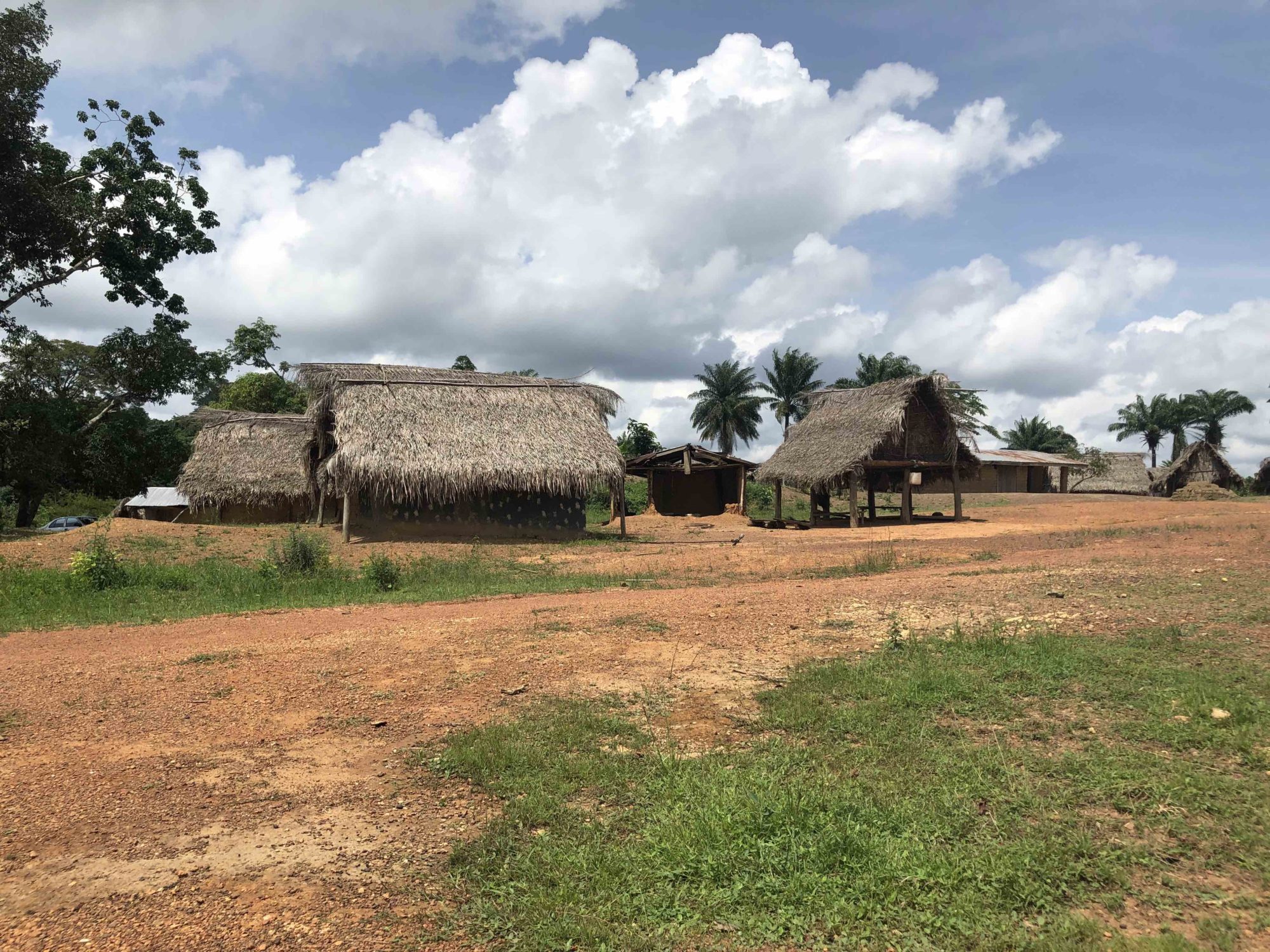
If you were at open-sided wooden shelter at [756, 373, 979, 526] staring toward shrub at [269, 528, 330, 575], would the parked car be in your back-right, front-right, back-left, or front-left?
front-right

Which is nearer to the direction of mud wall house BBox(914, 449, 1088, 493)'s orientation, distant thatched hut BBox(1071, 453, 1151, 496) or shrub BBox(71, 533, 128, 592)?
the shrub

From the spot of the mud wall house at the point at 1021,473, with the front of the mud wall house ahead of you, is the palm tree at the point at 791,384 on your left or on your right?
on your right

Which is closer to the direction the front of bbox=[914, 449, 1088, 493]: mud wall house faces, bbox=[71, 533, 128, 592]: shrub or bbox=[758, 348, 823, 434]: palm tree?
the shrub

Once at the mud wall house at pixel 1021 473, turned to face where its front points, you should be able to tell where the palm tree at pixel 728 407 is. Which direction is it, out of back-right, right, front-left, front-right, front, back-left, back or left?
right

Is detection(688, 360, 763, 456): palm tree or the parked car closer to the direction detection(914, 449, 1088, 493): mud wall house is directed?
the parked car

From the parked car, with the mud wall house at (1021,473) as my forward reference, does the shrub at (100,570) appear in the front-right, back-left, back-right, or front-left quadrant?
front-right

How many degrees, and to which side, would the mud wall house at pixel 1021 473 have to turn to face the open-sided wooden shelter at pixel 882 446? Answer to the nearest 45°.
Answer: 0° — it already faces it

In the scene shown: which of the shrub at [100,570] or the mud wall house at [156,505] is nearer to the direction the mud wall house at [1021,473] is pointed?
the shrub

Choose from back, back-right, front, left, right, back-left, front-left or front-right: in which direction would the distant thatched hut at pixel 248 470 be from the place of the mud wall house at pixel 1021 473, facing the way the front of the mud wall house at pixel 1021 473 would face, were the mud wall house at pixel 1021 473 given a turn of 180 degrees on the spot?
back-left

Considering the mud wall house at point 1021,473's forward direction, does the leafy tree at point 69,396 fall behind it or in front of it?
in front

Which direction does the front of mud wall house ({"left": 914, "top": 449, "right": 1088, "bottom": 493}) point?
toward the camera

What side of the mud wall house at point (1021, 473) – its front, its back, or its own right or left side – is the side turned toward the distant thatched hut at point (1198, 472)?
left

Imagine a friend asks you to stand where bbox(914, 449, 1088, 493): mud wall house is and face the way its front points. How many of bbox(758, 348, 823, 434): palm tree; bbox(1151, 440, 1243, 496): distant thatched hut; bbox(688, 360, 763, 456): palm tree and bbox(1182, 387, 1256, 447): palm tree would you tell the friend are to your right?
2

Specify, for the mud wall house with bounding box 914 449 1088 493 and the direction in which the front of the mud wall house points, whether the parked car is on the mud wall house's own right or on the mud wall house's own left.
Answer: on the mud wall house's own right

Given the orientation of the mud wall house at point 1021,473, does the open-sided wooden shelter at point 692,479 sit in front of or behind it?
in front

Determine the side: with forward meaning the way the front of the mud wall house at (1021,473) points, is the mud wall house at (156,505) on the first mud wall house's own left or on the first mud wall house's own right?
on the first mud wall house's own right
